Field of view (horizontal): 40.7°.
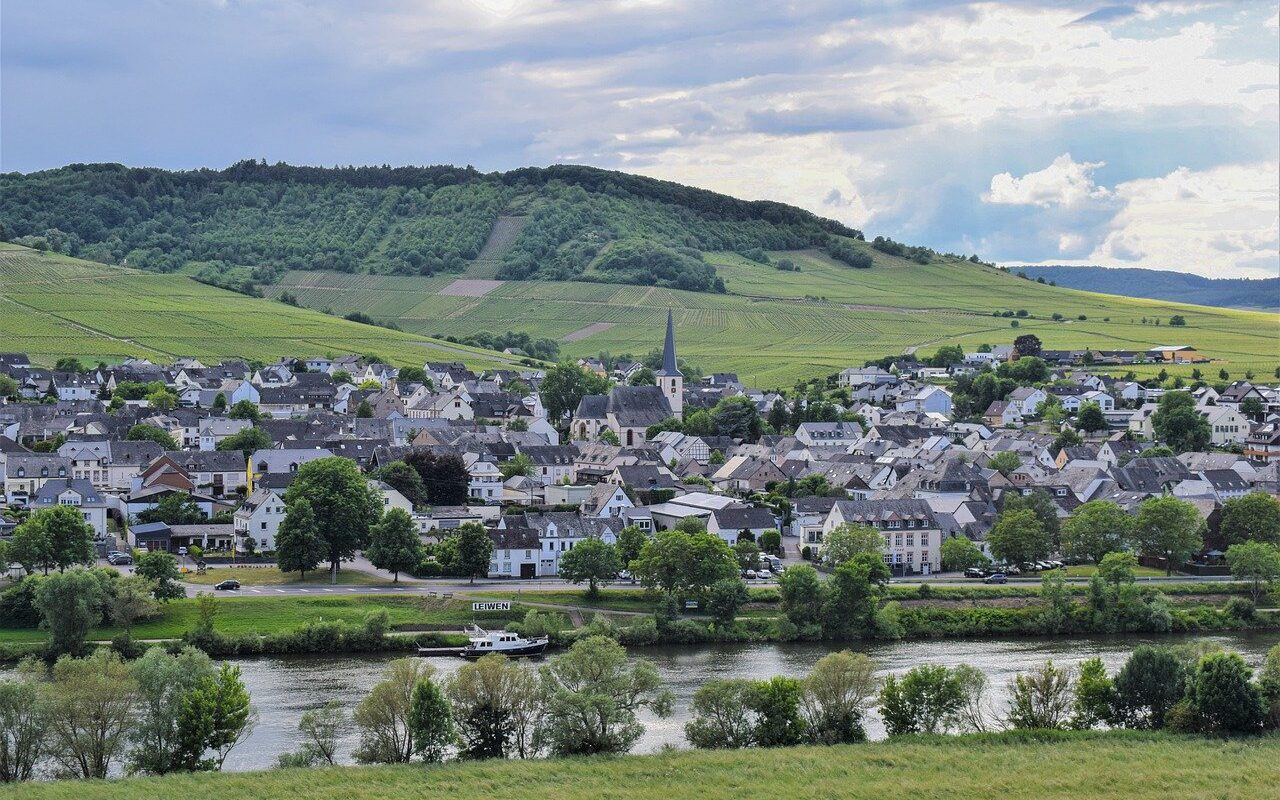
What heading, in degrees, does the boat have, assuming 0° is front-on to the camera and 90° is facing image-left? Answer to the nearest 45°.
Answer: approximately 270°

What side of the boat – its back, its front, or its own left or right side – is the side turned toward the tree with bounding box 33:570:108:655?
back

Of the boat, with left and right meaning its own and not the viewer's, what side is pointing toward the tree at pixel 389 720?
right

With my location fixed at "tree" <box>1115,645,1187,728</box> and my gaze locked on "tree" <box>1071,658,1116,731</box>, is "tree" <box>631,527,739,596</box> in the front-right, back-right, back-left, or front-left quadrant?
front-right

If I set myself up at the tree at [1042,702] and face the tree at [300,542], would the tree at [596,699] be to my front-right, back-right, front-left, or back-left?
front-left

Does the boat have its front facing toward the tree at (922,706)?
no

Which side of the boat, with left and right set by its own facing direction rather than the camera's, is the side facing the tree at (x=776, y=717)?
right

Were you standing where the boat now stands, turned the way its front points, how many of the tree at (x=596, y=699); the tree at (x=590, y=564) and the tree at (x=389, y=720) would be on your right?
2

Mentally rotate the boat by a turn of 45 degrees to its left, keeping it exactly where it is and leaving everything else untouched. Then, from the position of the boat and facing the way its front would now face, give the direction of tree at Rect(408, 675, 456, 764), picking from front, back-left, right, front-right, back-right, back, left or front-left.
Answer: back-right

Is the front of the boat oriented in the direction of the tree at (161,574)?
no

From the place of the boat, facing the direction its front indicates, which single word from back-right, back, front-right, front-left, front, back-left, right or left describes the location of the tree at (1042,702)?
front-right

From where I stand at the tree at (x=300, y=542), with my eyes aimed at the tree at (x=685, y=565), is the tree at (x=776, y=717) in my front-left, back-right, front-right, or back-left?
front-right

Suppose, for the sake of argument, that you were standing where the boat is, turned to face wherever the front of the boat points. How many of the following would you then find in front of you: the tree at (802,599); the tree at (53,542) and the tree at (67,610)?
1

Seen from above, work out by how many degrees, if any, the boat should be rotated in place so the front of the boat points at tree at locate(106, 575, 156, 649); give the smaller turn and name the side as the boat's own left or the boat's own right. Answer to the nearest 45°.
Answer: approximately 180°

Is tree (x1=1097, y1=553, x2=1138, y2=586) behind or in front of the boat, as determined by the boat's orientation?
in front

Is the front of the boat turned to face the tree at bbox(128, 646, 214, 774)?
no

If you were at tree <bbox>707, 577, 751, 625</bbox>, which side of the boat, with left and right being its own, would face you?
front

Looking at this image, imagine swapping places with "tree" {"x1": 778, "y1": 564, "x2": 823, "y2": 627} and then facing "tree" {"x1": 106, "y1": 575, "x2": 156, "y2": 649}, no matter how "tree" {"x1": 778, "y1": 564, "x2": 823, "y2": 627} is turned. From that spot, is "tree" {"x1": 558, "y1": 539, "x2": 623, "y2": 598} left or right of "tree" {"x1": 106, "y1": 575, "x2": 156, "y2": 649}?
right

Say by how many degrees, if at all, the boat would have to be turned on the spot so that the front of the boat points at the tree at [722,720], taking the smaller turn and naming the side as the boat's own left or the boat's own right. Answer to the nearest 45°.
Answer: approximately 90° to the boat's own right

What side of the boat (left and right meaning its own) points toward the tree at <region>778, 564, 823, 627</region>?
front

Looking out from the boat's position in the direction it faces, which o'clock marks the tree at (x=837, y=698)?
The tree is roughly at 2 o'clock from the boat.
